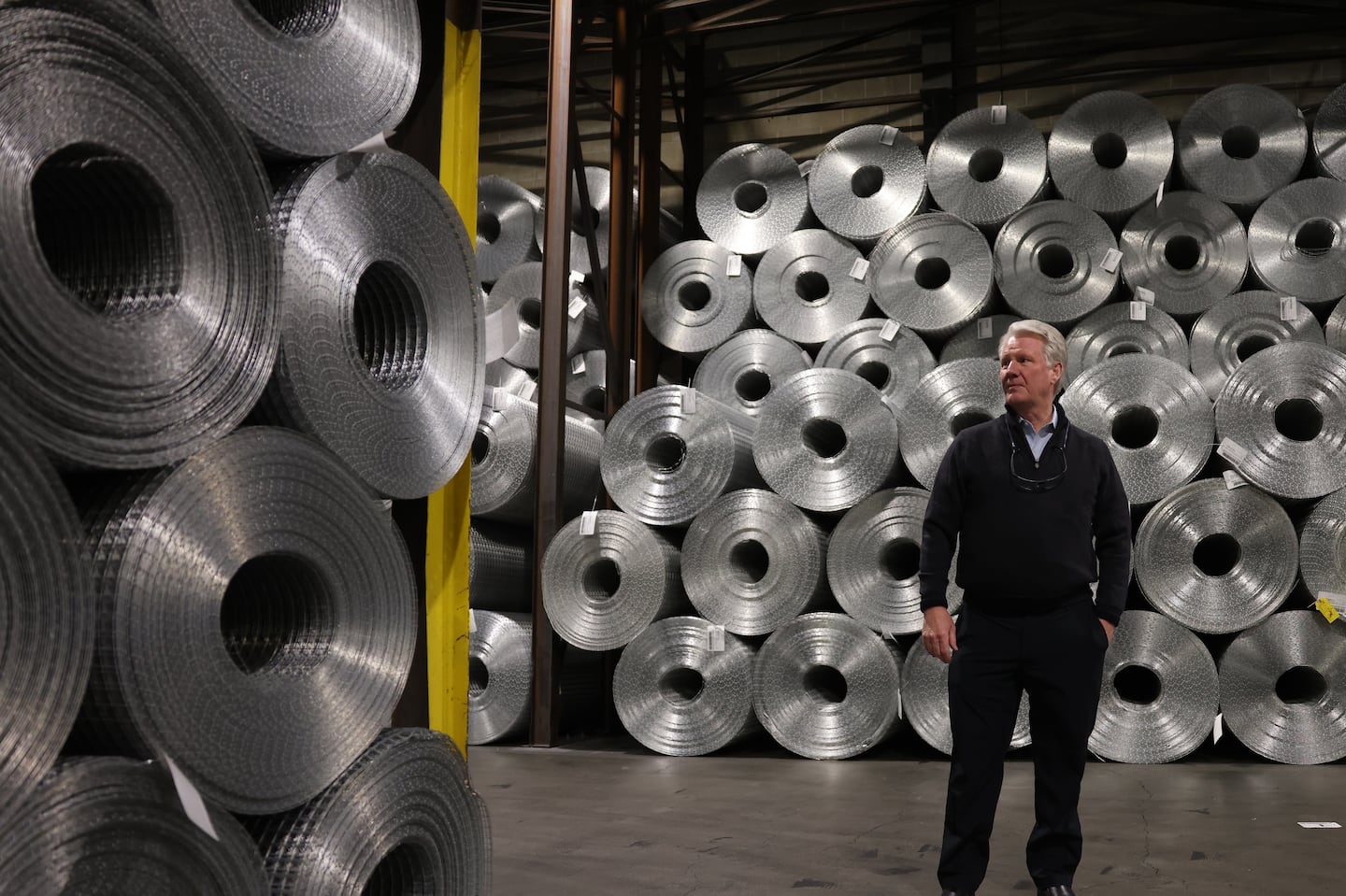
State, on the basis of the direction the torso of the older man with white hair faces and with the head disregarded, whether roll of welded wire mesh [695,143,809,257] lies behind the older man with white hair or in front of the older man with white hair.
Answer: behind

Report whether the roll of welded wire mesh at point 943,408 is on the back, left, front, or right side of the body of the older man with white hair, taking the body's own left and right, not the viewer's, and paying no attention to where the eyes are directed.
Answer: back

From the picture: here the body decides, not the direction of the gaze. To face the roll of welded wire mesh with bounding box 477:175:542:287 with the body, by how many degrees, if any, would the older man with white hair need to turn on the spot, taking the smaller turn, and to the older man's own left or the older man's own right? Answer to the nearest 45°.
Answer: approximately 135° to the older man's own right

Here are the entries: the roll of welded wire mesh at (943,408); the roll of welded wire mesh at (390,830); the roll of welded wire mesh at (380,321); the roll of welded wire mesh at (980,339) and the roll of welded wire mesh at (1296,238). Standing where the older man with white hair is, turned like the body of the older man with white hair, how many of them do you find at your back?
3

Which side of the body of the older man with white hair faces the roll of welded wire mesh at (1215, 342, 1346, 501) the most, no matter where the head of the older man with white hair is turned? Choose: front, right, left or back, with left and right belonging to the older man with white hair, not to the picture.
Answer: back

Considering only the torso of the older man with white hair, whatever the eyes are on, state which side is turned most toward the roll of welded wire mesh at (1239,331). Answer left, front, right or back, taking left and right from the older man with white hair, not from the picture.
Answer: back

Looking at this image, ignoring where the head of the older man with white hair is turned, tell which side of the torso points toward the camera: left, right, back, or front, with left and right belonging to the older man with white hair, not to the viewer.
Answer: front

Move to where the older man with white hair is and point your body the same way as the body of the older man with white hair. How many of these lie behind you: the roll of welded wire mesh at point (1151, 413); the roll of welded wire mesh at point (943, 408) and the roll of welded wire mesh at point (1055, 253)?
3

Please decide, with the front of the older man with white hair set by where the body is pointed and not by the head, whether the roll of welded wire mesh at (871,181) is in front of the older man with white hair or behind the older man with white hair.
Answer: behind

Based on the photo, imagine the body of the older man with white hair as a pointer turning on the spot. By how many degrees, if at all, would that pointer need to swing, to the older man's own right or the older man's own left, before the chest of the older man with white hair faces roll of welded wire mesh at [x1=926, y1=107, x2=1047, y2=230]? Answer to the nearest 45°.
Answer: approximately 180°

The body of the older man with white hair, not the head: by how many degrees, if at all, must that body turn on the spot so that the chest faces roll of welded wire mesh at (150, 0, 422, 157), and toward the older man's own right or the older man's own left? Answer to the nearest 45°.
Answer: approximately 45° to the older man's own right

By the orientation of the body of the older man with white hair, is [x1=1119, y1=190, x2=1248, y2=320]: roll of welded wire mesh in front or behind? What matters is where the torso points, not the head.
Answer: behind

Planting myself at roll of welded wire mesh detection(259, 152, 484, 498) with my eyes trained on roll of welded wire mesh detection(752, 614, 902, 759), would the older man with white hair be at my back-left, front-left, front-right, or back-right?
front-right

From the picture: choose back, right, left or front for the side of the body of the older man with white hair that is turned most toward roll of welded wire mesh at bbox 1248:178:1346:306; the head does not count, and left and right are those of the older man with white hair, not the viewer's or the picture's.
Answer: back

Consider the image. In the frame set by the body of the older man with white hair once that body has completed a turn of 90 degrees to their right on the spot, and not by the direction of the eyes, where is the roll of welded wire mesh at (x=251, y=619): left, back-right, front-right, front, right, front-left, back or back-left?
front-left

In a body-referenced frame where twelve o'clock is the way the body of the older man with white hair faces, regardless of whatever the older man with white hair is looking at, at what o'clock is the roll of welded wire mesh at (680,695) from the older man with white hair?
The roll of welded wire mesh is roughly at 5 o'clock from the older man with white hair.

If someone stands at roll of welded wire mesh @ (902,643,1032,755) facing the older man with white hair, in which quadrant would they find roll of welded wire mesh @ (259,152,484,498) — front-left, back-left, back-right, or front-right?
front-right

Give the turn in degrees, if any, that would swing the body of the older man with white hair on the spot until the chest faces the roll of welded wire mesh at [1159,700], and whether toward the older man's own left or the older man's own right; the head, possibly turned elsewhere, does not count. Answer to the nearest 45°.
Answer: approximately 180°
